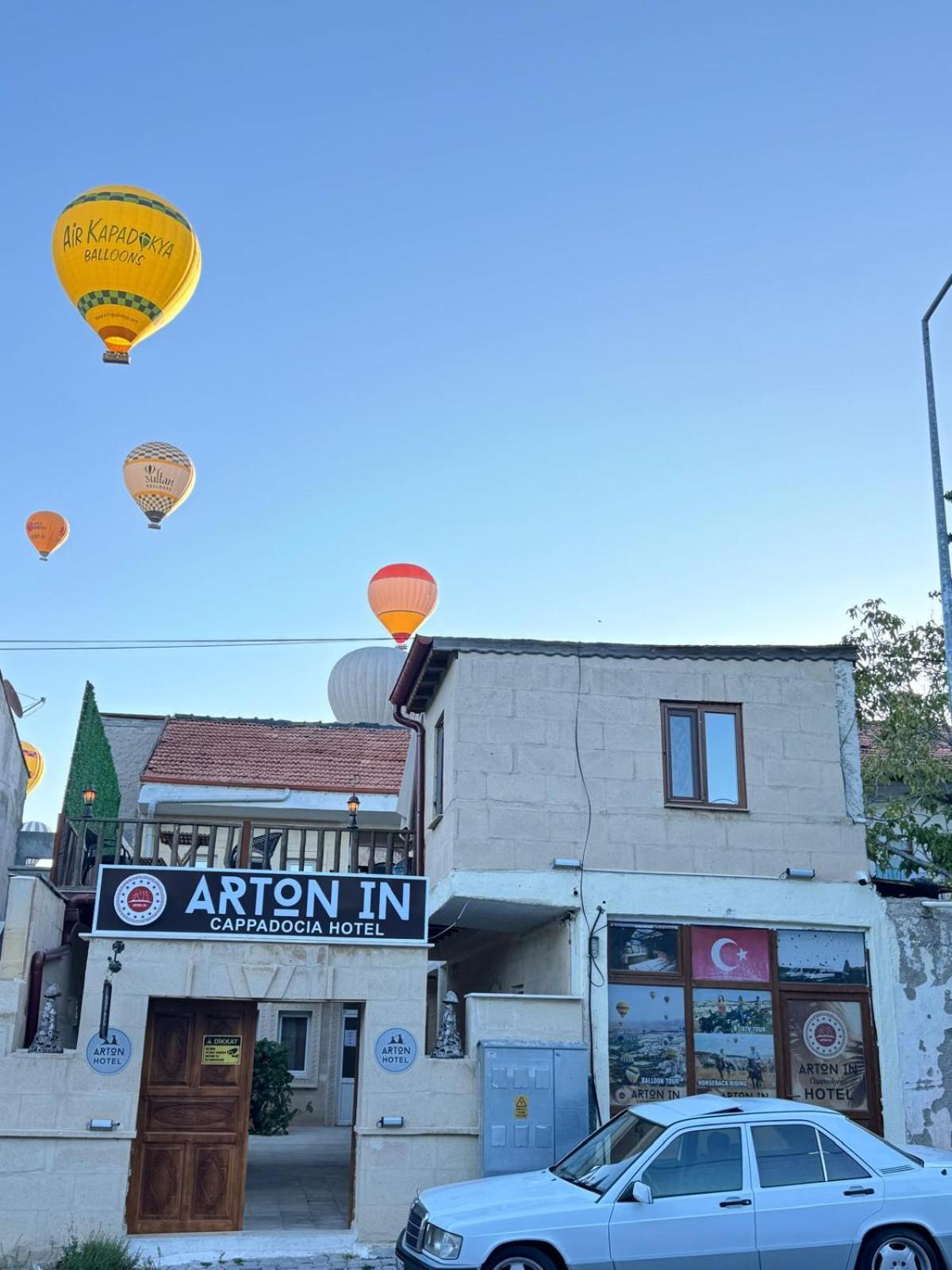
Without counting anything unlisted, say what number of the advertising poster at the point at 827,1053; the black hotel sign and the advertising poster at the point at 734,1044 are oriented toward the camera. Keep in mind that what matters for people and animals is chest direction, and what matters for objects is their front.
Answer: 3

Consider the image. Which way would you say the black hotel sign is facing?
toward the camera

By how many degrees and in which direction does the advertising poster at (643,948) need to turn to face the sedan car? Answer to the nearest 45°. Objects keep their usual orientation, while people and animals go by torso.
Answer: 0° — it already faces it

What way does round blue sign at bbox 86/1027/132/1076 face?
toward the camera

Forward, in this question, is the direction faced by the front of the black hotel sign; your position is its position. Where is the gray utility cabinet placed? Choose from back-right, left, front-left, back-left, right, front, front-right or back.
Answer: left

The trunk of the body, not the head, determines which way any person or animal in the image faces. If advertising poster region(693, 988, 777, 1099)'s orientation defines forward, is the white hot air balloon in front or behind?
behind

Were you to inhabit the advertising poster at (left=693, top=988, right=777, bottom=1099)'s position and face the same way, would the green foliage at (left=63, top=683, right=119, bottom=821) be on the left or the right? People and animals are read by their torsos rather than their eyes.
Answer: on its right

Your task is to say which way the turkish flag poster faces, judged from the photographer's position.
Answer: facing the viewer

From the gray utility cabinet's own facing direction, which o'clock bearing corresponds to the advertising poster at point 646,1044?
The advertising poster is roughly at 8 o'clock from the gray utility cabinet.

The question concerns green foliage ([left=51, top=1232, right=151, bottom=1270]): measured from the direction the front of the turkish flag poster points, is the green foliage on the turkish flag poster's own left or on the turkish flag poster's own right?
on the turkish flag poster's own right
